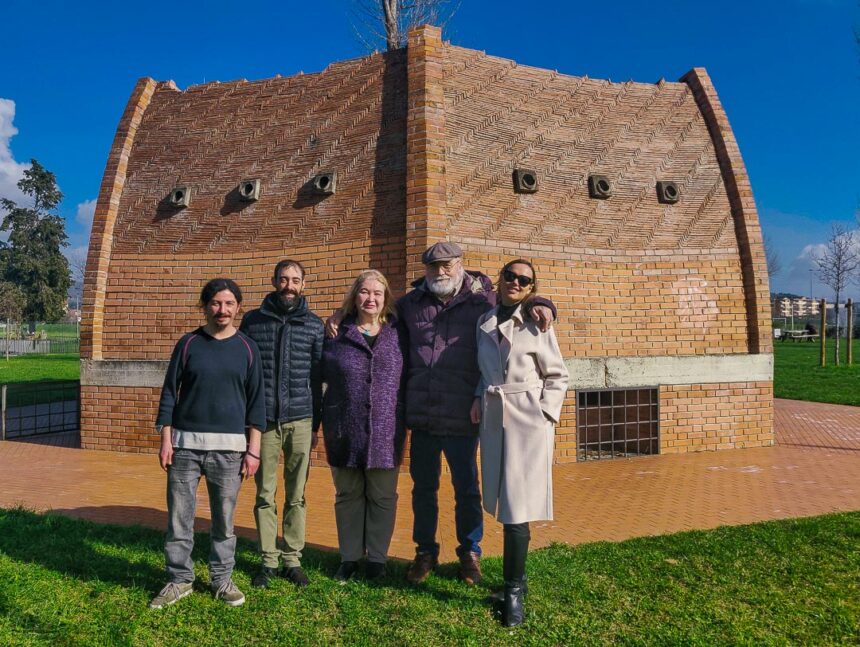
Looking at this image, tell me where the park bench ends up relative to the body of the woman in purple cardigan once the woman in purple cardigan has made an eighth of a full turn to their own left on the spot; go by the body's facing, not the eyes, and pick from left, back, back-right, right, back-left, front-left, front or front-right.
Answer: left

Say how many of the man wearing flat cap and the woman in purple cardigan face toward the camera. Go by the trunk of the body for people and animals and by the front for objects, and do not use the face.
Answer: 2

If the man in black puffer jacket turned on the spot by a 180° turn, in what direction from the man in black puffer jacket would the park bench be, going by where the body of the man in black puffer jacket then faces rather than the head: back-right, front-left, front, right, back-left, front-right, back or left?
front-right

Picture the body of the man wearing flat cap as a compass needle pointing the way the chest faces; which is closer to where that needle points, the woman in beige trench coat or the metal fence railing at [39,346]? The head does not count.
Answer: the woman in beige trench coat

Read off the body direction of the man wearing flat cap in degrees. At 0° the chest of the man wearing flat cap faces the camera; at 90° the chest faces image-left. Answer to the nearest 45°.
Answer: approximately 0°

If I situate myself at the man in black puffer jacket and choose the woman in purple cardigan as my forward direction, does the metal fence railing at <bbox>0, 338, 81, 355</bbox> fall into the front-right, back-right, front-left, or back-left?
back-left

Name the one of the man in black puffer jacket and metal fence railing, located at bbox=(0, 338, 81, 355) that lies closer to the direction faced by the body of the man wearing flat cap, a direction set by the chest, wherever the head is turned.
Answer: the man in black puffer jacket

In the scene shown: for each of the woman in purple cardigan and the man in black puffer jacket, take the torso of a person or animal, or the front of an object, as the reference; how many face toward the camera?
2

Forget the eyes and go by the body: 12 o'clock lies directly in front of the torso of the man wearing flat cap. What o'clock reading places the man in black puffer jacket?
The man in black puffer jacket is roughly at 3 o'clock from the man wearing flat cap.
